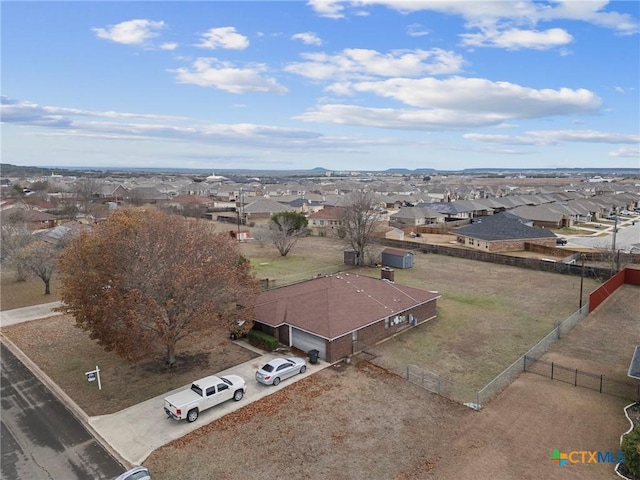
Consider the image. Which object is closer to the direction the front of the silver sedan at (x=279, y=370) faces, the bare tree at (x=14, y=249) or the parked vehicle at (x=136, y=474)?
the bare tree

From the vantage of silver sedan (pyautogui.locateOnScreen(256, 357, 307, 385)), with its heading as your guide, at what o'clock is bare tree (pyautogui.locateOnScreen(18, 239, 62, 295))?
The bare tree is roughly at 9 o'clock from the silver sedan.

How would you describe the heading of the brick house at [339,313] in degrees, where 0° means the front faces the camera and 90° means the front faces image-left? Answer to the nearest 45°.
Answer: approximately 45°

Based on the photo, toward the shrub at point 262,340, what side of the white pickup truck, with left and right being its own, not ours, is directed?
front

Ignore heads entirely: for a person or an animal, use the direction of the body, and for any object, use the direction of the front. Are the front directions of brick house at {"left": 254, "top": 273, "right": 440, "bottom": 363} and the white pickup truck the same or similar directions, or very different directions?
very different directions

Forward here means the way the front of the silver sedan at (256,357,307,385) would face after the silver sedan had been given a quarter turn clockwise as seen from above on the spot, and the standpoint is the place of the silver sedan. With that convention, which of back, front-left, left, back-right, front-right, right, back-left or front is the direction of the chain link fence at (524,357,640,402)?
front-left

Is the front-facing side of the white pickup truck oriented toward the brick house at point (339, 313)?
yes

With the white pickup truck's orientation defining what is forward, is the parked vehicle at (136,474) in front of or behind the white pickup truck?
behind

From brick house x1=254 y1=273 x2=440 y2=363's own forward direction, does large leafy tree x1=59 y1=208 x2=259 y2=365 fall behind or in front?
in front

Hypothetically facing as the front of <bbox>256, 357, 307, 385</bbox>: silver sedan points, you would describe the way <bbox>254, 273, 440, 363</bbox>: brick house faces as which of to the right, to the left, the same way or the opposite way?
the opposite way

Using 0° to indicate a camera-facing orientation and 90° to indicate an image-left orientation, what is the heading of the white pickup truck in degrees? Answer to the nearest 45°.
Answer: approximately 225°

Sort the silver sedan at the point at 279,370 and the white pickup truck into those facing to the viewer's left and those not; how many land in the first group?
0
